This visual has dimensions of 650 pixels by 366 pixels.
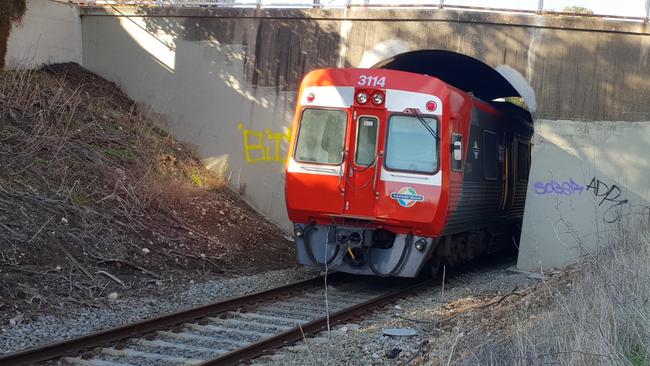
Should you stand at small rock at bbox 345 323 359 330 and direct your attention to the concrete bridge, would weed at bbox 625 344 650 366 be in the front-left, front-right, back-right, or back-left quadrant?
back-right

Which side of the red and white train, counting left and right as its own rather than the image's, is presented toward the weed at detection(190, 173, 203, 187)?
right

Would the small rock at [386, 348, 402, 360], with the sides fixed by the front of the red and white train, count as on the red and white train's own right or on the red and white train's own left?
on the red and white train's own left

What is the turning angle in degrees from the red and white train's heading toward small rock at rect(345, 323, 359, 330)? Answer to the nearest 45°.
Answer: approximately 45° to its left

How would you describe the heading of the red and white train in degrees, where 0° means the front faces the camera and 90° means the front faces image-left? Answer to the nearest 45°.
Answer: approximately 45°

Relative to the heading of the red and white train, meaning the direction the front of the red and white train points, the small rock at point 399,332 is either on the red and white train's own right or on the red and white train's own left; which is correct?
on the red and white train's own left

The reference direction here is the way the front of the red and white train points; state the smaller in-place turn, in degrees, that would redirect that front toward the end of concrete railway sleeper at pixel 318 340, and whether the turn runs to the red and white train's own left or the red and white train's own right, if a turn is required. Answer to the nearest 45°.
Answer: approximately 45° to the red and white train's own left

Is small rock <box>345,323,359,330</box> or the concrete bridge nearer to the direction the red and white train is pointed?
the small rock

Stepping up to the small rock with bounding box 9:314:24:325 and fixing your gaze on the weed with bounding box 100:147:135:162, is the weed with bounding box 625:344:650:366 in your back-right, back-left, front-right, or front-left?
back-right
